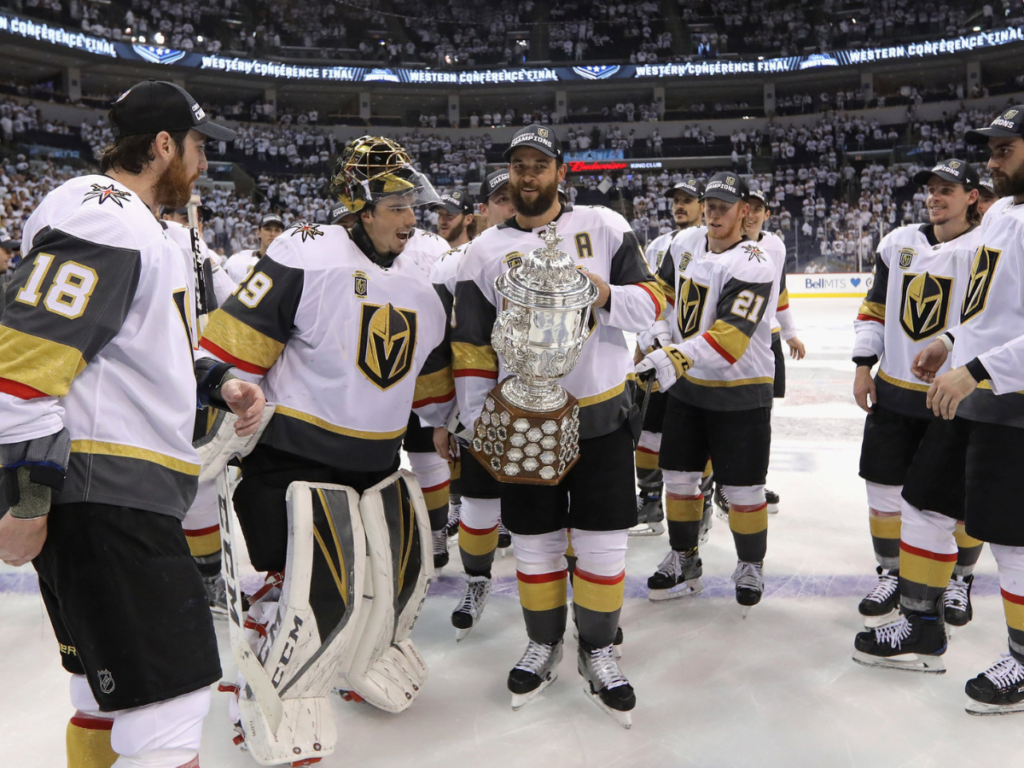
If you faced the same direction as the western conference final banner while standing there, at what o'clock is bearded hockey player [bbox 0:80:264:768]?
The bearded hockey player is roughly at 12 o'clock from the western conference final banner.

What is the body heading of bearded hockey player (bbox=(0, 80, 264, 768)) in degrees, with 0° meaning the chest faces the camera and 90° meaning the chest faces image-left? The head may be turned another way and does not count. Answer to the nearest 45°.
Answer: approximately 270°

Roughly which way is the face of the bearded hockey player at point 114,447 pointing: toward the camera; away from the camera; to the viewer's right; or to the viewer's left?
to the viewer's right

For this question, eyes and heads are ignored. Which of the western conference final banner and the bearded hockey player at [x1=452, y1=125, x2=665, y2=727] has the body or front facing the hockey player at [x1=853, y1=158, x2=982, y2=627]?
the western conference final banner

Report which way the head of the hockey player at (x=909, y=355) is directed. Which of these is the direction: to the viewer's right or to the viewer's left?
to the viewer's left

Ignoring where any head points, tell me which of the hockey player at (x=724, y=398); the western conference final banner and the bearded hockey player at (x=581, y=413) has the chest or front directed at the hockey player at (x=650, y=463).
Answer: the western conference final banner

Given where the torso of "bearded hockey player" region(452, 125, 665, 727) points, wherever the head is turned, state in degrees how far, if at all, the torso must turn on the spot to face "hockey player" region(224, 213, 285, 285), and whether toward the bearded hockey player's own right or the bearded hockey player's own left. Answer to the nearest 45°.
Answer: approximately 135° to the bearded hockey player's own right

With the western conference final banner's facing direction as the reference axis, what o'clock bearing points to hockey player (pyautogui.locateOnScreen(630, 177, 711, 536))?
The hockey player is roughly at 12 o'clock from the western conference final banner.

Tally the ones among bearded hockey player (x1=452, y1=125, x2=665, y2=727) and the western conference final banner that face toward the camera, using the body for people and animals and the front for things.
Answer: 2
